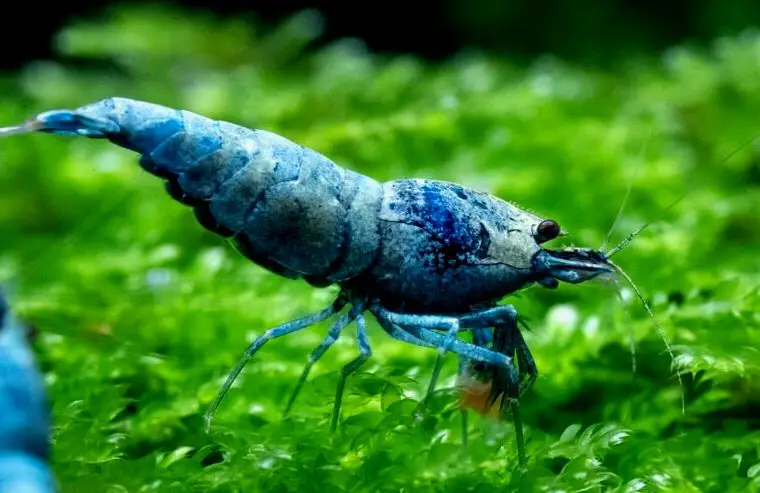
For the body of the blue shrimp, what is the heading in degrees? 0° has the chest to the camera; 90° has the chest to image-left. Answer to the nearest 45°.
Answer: approximately 270°

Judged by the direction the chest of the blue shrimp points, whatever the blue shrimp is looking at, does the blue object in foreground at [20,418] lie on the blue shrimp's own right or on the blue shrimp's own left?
on the blue shrimp's own right
